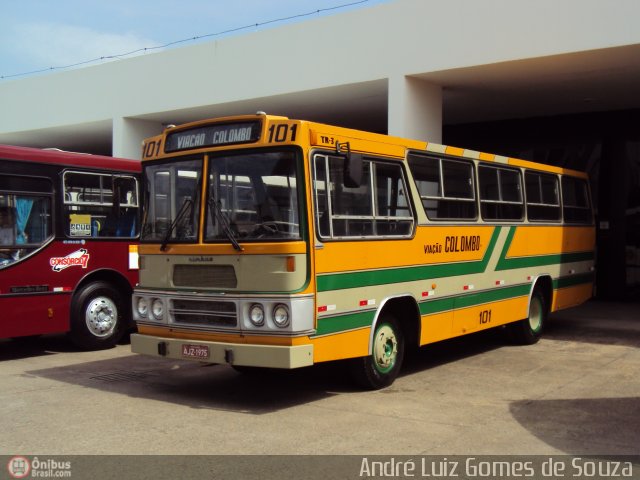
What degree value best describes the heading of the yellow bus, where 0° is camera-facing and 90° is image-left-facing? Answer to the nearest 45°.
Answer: approximately 45°

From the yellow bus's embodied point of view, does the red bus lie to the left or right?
on its right

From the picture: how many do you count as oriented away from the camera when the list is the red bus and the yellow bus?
0

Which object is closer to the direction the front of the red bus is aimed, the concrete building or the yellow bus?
the yellow bus

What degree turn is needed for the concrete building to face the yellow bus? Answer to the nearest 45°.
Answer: approximately 45° to its left
